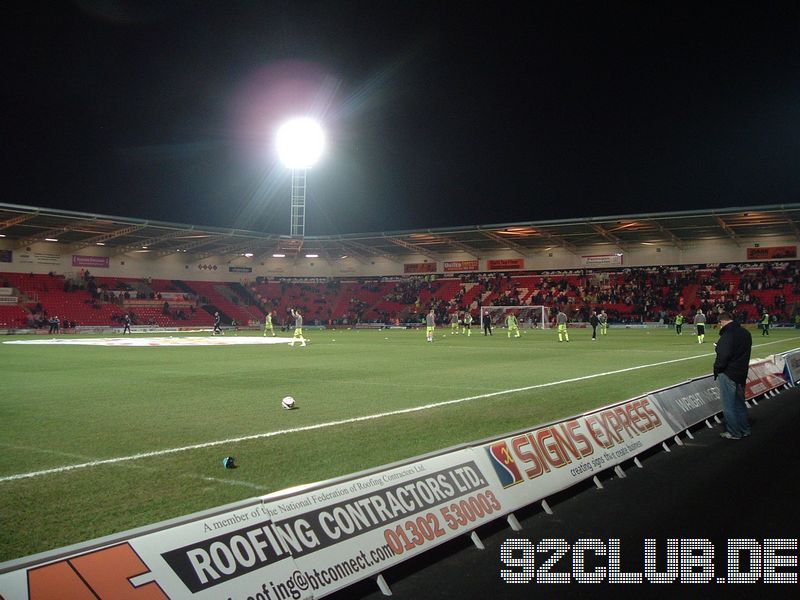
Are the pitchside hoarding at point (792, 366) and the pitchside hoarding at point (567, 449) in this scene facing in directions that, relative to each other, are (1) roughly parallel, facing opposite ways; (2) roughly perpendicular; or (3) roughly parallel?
roughly parallel

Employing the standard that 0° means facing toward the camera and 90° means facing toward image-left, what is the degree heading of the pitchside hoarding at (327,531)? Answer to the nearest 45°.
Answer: approximately 315°

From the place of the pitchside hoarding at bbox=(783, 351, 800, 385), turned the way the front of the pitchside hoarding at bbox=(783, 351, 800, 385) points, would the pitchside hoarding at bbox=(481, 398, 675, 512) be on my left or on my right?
on my right

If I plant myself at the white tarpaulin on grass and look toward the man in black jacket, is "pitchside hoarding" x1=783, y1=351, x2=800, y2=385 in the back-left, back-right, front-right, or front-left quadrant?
front-left

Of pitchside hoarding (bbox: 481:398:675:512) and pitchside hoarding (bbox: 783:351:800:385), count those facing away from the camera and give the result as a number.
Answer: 0

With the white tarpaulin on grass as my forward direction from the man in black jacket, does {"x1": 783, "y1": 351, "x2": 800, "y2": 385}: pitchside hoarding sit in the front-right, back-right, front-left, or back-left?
front-right
